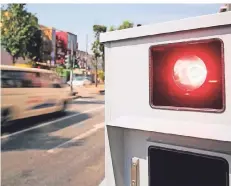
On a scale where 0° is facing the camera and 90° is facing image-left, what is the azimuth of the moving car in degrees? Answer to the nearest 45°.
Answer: approximately 225°

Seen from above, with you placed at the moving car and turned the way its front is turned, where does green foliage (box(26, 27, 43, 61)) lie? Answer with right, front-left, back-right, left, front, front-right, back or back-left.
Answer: front-left

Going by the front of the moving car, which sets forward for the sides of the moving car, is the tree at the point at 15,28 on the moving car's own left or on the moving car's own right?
on the moving car's own left
